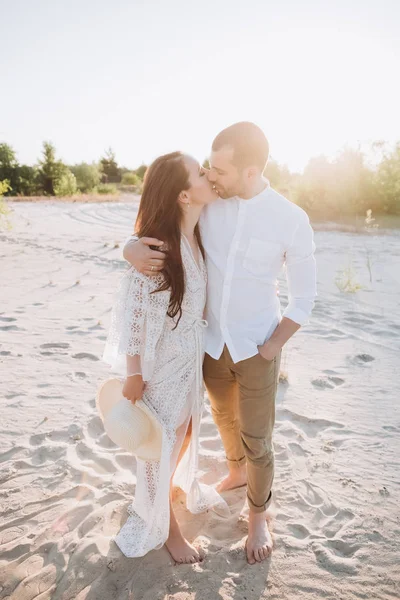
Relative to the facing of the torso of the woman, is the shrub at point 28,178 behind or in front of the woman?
behind

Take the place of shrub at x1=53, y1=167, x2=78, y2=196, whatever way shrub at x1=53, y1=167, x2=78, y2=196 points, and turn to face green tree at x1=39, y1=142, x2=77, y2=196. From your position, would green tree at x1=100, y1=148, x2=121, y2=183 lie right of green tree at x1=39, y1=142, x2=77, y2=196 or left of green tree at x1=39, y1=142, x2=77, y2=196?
right

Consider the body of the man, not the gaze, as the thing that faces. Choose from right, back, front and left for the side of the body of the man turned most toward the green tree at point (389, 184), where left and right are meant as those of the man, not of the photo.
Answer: back

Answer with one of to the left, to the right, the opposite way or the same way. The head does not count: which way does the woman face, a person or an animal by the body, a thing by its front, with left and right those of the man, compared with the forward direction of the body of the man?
to the left

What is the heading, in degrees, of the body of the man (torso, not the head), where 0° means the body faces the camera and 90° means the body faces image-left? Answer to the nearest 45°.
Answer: approximately 45°

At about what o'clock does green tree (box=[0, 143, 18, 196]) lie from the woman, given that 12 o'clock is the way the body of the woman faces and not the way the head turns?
The green tree is roughly at 7 o'clock from the woman.

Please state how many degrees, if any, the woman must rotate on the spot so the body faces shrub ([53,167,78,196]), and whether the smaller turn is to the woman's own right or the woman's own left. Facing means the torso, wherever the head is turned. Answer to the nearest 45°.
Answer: approximately 135° to the woman's own left

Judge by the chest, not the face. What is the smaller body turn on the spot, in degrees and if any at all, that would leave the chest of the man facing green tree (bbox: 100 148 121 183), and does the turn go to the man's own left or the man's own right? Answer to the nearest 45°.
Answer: approximately 135° to the man's own right

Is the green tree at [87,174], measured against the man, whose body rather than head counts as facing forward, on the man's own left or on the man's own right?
on the man's own right

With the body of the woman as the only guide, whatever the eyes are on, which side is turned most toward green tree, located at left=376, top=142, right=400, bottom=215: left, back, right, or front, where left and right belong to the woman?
left

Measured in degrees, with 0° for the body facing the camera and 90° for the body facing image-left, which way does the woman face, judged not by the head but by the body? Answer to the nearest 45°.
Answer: approximately 315°

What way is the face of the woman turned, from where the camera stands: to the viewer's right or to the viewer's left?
to the viewer's right
